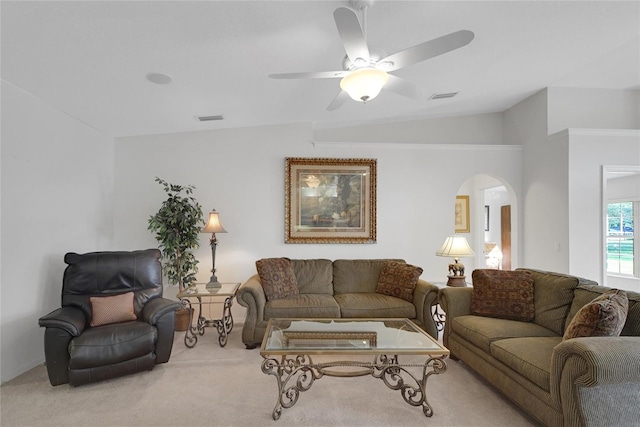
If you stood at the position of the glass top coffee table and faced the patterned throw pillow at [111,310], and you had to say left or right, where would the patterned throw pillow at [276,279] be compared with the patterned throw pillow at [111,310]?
right

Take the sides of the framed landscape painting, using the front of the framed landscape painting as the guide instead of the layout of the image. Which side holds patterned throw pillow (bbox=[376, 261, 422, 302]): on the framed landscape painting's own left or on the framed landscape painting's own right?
on the framed landscape painting's own left

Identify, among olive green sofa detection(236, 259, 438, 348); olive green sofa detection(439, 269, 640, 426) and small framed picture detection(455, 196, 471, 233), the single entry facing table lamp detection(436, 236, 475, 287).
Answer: the small framed picture

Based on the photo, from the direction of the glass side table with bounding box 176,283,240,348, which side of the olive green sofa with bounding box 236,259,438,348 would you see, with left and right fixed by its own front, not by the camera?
right

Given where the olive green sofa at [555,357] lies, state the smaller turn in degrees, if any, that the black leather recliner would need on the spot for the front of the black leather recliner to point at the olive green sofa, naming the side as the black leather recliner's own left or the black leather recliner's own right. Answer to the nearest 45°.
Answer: approximately 45° to the black leather recliner's own left

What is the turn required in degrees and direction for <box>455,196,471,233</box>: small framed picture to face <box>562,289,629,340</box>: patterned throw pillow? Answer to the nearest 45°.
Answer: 0° — it already faces it

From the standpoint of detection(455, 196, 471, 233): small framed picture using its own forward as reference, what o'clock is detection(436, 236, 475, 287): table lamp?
The table lamp is roughly at 12 o'clock from the small framed picture.

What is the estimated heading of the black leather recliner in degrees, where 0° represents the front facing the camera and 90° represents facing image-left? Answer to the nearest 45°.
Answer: approximately 0°
